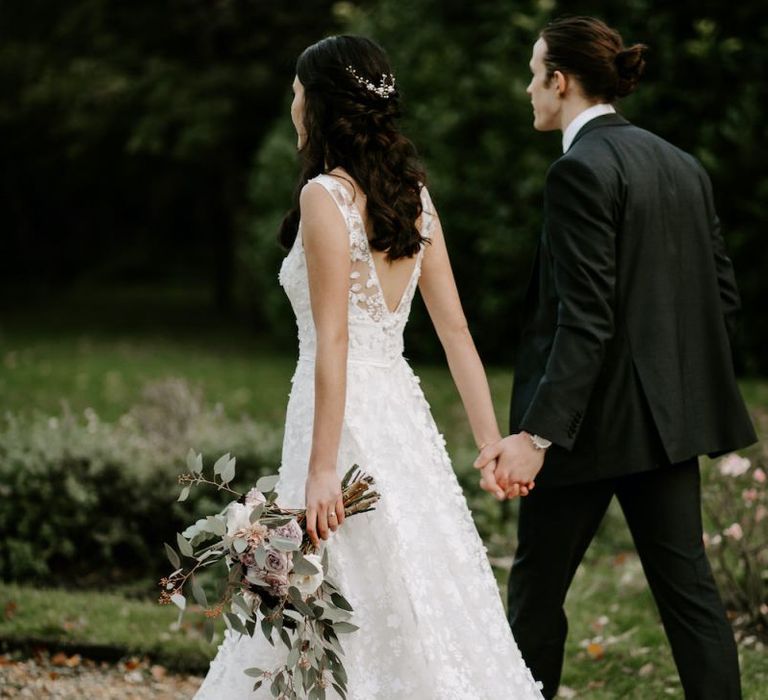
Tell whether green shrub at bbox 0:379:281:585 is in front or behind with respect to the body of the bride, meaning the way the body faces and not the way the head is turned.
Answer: in front

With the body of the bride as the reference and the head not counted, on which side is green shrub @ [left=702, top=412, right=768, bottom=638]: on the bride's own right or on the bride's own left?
on the bride's own right

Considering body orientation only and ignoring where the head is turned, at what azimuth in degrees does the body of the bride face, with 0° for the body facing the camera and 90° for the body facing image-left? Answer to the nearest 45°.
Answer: approximately 135°

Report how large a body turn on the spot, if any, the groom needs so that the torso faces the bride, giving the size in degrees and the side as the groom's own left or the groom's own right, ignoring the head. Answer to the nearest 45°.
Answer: approximately 90° to the groom's own left

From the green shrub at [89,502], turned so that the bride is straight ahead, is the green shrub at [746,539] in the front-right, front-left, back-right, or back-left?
front-left

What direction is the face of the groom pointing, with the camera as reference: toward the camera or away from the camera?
away from the camera

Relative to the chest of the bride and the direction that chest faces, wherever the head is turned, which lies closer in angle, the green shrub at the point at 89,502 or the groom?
the green shrub

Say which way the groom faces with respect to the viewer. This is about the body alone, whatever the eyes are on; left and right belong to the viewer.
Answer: facing away from the viewer and to the left of the viewer

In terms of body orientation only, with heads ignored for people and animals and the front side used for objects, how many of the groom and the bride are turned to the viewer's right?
0

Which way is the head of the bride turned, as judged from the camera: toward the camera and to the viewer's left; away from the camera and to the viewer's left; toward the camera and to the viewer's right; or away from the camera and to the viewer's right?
away from the camera and to the viewer's left

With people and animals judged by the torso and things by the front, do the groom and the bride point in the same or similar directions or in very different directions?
same or similar directions

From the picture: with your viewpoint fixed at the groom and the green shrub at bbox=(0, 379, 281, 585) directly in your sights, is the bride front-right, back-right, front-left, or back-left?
front-left

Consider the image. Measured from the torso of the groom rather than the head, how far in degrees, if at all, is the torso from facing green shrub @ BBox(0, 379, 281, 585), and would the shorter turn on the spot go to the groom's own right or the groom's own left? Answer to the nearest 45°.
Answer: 0° — they already face it
